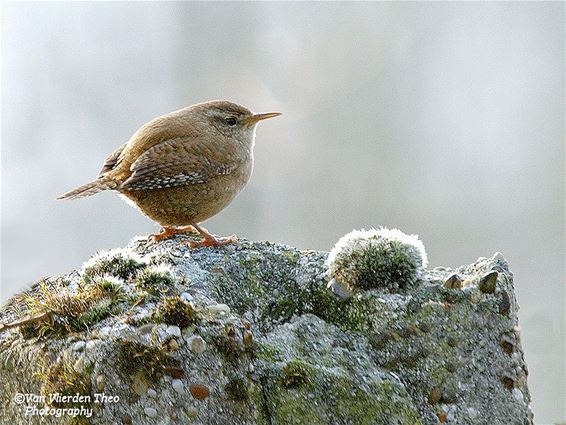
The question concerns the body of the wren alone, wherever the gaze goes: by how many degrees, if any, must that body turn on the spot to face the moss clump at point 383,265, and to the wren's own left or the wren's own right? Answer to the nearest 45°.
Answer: approximately 45° to the wren's own right

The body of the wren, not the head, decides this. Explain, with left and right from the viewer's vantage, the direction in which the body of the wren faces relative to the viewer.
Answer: facing to the right of the viewer

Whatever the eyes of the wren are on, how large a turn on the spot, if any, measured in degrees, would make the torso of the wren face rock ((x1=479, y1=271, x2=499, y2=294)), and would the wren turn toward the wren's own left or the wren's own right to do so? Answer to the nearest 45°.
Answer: approximately 45° to the wren's own right
